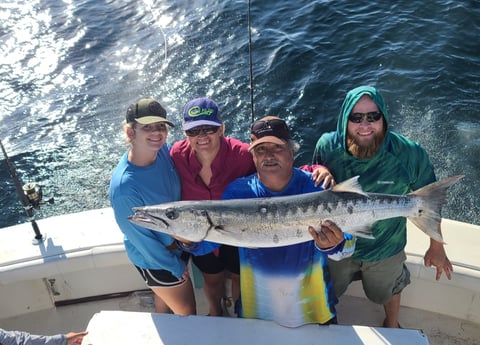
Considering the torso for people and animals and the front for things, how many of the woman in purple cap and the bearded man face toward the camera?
2

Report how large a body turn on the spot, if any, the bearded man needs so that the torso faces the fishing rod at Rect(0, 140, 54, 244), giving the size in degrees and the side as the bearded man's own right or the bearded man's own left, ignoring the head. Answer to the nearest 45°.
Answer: approximately 90° to the bearded man's own right

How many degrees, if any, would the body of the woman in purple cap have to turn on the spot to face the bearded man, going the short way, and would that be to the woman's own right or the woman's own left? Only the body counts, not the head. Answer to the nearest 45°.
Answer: approximately 90° to the woman's own left

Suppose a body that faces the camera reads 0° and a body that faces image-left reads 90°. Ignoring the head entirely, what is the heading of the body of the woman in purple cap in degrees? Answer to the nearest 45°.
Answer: approximately 0°

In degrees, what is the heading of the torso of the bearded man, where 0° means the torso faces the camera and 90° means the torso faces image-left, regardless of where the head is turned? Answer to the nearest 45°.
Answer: approximately 0°

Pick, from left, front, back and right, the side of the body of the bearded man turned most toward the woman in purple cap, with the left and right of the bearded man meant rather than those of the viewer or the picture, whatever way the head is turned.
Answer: right

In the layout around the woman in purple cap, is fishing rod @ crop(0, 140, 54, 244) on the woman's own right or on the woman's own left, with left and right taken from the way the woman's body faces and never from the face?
on the woman's own right
